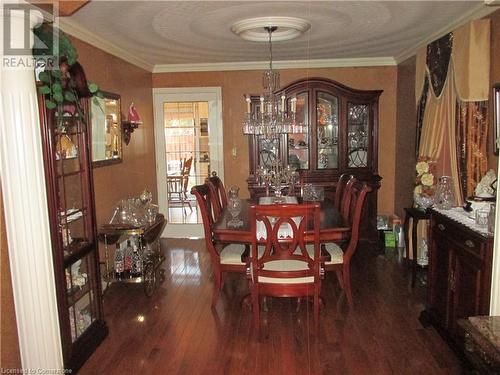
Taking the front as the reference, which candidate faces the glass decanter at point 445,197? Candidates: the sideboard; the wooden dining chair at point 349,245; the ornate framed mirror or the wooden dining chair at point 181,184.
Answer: the ornate framed mirror

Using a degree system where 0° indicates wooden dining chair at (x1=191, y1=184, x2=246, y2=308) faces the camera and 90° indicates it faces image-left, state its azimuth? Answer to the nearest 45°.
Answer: approximately 270°

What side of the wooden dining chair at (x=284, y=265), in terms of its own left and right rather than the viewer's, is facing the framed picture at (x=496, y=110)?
right

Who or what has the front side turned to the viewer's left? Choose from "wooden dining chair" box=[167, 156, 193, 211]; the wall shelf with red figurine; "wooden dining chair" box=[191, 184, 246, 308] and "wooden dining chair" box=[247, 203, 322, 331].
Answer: "wooden dining chair" box=[167, 156, 193, 211]

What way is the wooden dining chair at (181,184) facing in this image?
to the viewer's left

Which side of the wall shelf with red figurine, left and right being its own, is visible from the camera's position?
right

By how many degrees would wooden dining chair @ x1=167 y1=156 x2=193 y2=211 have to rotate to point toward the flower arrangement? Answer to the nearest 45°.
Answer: approximately 135° to its left

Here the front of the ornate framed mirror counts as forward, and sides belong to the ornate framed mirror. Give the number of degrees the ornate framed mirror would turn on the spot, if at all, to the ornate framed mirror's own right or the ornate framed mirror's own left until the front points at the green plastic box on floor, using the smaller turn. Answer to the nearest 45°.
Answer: approximately 45° to the ornate framed mirror's own left
